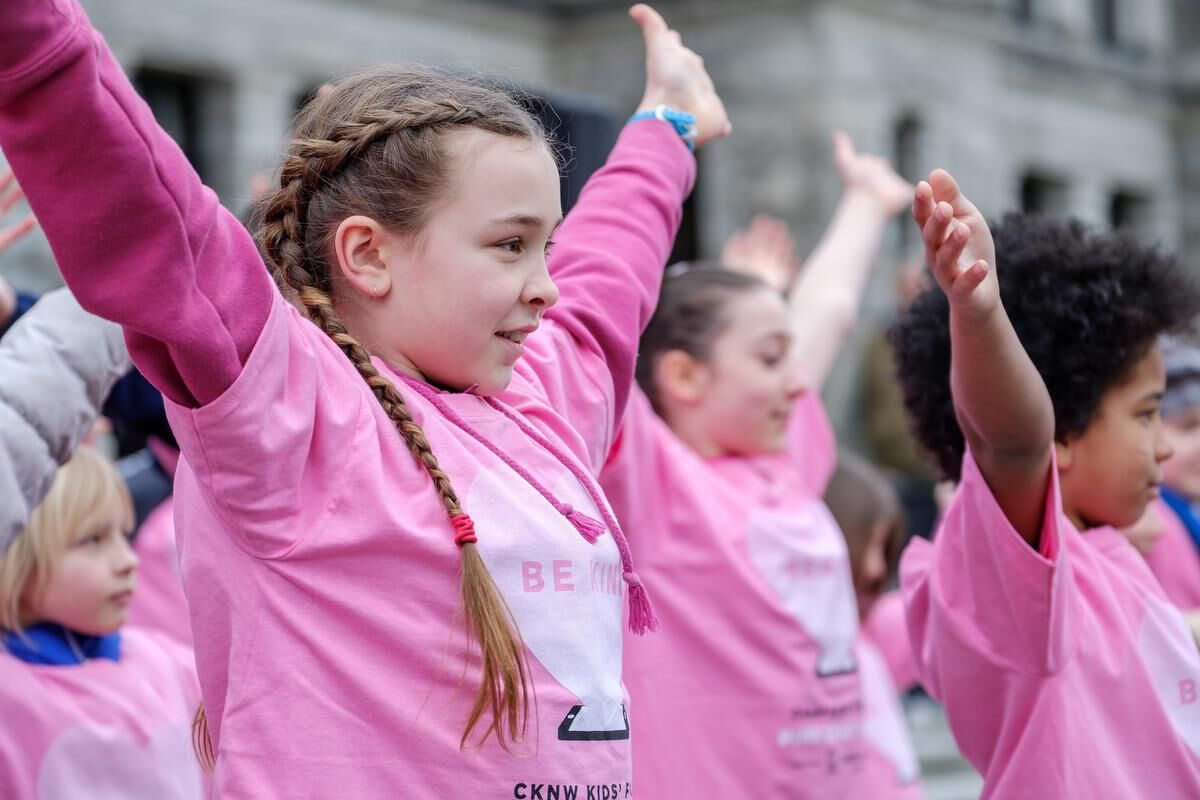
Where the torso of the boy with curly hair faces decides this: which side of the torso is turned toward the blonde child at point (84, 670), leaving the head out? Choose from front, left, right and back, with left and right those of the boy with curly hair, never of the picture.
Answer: back

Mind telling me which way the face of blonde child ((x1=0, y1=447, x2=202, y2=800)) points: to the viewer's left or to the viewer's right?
to the viewer's right

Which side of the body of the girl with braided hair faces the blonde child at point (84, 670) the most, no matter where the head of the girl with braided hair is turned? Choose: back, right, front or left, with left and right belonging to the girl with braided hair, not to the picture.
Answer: back

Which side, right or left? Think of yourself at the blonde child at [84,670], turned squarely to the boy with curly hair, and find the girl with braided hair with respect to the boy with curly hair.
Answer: right

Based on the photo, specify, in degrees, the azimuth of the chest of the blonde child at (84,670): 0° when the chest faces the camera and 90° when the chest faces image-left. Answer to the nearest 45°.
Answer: approximately 315°

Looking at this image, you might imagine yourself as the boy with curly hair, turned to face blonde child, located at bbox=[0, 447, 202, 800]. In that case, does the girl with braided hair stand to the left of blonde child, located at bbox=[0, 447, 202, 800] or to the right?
left

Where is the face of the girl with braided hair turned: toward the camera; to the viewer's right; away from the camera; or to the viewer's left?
to the viewer's right

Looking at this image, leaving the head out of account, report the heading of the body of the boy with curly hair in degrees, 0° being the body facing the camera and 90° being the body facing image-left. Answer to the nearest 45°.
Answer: approximately 270°

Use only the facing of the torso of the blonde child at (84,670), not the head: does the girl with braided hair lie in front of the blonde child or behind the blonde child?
in front

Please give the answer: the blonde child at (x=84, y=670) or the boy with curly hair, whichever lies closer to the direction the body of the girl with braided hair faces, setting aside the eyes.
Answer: the boy with curly hair

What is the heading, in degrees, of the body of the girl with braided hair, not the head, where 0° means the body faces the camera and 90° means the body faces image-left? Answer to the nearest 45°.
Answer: approximately 315°
